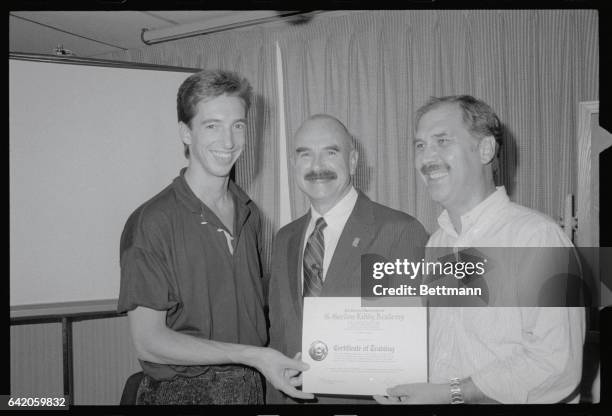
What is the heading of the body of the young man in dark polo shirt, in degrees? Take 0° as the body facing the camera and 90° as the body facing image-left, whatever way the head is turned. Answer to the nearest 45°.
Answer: approximately 315°
